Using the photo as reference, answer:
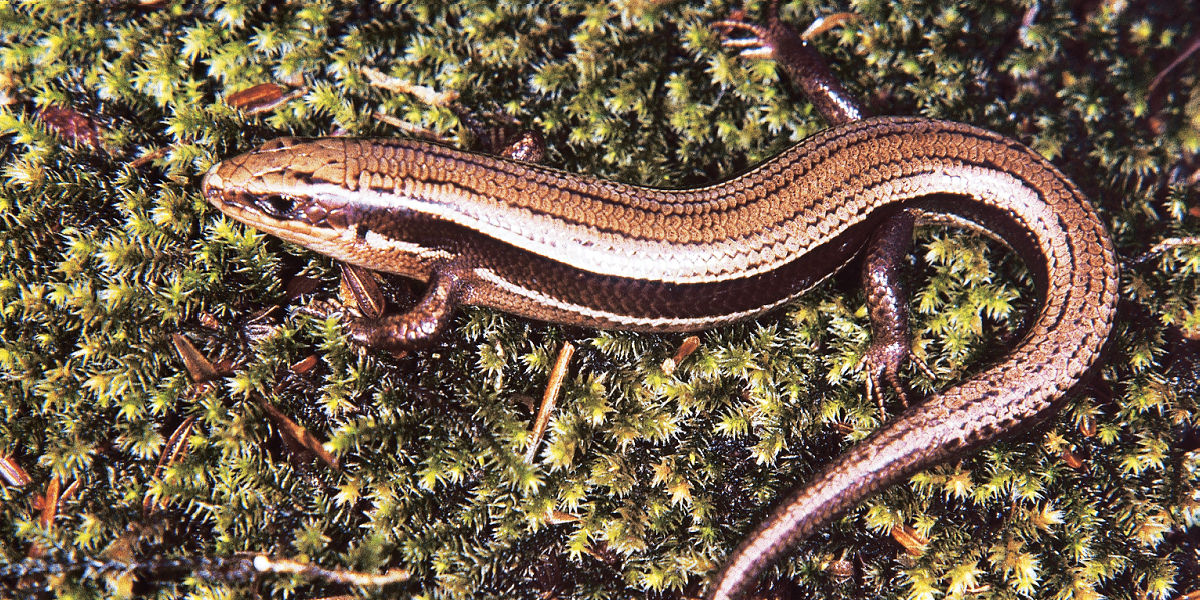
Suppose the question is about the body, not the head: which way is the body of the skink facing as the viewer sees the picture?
to the viewer's left
